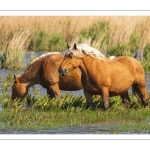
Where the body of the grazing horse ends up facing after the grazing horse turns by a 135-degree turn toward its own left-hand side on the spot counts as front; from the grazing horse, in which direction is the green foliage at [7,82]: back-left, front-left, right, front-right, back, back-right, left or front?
back

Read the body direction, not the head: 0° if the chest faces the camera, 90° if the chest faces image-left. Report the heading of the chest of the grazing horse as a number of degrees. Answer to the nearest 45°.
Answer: approximately 90°

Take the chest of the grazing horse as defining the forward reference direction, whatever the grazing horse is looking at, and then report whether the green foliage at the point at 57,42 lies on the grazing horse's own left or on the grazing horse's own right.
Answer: on the grazing horse's own right

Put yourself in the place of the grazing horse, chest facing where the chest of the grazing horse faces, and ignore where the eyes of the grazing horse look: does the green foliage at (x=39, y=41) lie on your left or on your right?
on your right

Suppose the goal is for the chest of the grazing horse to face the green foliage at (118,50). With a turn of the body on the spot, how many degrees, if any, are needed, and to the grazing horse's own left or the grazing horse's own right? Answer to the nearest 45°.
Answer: approximately 135° to the grazing horse's own right

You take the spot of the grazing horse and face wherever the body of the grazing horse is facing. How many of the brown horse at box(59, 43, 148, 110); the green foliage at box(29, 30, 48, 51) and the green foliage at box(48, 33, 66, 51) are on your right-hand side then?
2
